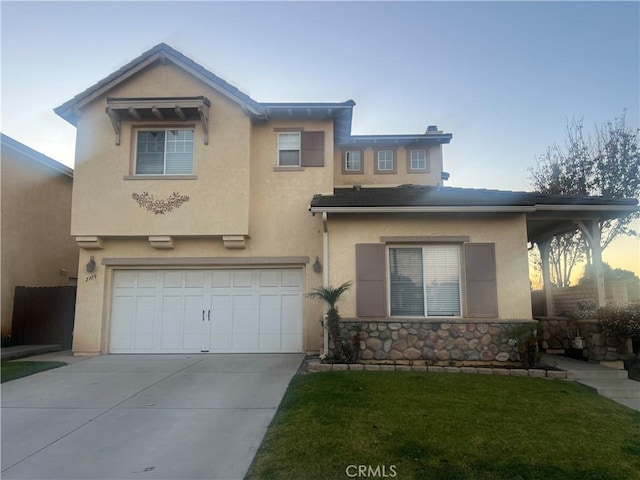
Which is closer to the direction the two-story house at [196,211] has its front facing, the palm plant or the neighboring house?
the palm plant

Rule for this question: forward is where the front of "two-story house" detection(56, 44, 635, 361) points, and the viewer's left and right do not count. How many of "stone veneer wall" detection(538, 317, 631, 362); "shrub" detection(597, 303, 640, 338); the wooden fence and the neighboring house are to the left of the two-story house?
2

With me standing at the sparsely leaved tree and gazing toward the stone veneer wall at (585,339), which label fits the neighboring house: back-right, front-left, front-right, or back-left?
front-right

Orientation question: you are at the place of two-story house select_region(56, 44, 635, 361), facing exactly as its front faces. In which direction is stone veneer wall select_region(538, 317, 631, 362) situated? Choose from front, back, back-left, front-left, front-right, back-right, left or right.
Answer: left

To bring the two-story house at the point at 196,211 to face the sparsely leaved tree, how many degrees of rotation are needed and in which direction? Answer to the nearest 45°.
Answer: approximately 135° to its left

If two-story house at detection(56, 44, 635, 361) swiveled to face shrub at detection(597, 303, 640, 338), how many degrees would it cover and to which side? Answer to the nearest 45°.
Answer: approximately 90° to its left

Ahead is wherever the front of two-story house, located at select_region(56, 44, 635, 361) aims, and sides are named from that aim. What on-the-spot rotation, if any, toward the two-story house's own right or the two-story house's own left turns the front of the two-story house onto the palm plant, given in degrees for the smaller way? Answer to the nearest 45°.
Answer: approximately 45° to the two-story house's own left

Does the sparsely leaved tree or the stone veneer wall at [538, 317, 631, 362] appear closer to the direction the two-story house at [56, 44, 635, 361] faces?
the stone veneer wall

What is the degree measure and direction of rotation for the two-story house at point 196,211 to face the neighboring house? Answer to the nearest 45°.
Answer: approximately 90° to its right

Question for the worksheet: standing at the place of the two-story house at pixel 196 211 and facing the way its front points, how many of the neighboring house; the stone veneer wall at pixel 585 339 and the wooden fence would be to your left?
1

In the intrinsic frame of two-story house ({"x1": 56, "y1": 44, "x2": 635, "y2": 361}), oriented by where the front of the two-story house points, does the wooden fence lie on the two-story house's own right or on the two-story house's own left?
on the two-story house's own right

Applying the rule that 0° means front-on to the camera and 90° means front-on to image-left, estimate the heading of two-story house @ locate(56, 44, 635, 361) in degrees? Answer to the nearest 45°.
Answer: approximately 0°
